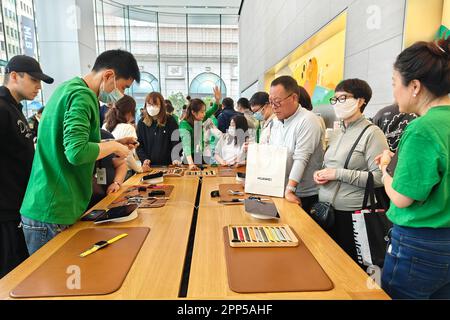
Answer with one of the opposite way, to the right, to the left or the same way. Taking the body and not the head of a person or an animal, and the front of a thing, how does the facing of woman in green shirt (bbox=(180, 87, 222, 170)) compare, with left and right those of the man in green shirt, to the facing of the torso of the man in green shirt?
to the right

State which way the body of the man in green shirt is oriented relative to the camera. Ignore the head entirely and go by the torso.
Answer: to the viewer's right

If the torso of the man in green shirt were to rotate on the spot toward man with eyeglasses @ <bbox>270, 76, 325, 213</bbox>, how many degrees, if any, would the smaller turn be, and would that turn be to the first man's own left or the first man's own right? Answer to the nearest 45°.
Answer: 0° — they already face them

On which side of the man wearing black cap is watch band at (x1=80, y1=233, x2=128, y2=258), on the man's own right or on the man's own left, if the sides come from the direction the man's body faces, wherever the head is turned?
on the man's own right

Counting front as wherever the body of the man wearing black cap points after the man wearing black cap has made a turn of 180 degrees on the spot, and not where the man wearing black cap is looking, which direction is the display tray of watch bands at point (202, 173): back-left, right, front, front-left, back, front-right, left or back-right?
back

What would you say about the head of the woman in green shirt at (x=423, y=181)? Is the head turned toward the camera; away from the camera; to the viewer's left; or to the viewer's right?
to the viewer's left

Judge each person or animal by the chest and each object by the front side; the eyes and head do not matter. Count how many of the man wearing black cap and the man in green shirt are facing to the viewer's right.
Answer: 2

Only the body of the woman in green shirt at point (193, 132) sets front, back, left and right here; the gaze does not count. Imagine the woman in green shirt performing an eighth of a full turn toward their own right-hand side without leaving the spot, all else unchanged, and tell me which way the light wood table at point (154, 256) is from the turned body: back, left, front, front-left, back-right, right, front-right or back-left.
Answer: front

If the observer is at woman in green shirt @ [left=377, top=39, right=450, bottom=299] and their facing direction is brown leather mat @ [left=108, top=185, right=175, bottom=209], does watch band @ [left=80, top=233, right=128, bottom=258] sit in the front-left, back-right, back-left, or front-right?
front-left

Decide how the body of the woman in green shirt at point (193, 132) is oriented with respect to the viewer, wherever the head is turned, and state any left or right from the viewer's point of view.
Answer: facing the viewer and to the right of the viewer

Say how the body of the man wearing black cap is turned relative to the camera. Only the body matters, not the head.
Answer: to the viewer's right

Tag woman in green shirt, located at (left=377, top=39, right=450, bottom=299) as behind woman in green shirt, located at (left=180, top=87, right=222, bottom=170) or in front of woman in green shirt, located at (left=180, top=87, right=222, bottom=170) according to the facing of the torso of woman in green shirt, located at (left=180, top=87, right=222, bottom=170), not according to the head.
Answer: in front
